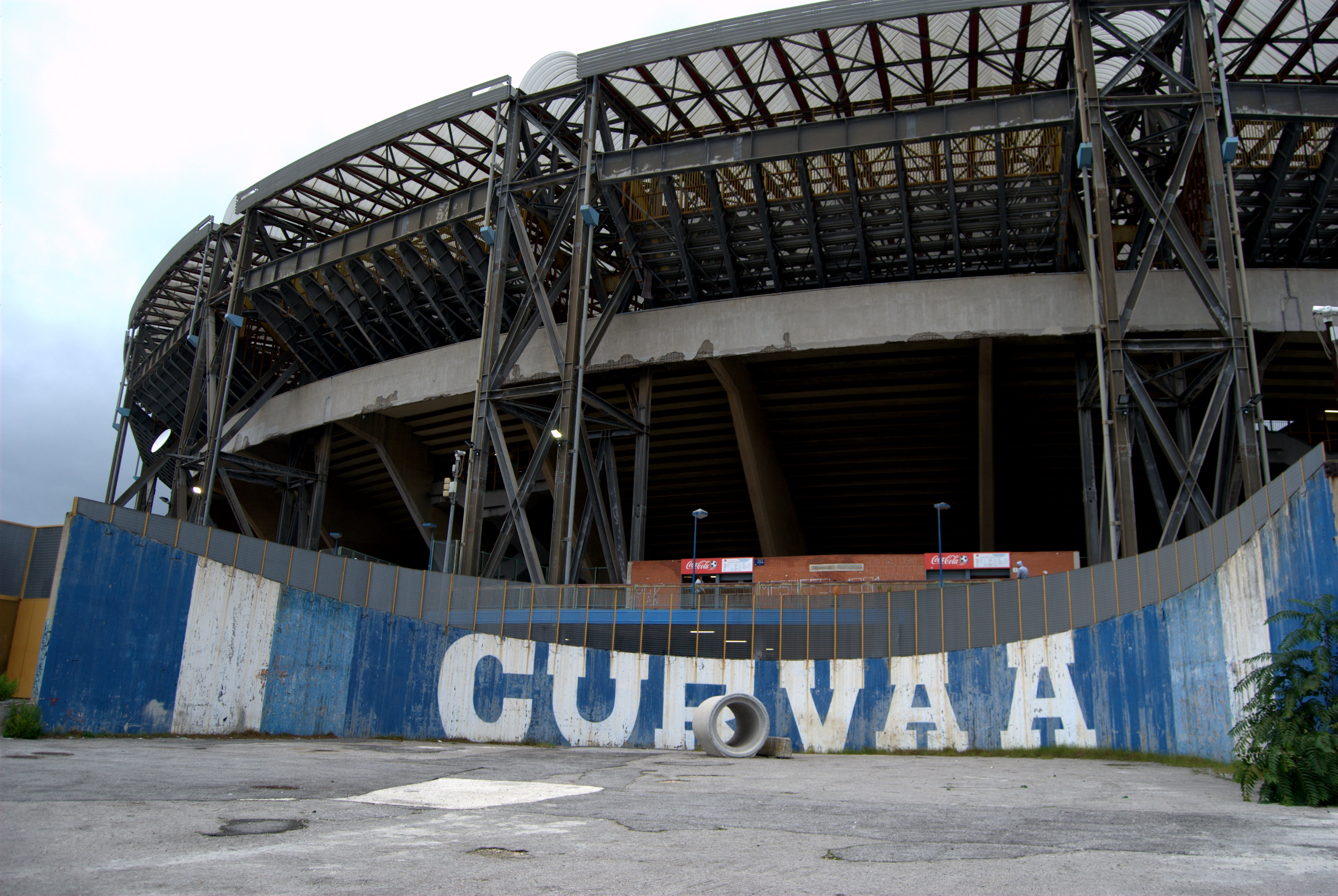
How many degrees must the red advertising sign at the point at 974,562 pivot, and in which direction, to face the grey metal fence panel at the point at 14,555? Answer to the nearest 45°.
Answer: approximately 45° to its right

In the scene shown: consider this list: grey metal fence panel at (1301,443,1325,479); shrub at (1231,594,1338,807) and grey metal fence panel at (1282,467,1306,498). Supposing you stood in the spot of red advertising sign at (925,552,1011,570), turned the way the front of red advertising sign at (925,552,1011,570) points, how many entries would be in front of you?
3

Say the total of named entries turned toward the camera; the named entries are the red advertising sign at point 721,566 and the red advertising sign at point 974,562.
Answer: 2

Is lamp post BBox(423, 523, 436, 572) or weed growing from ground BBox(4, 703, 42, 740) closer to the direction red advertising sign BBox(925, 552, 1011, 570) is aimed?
the weed growing from ground

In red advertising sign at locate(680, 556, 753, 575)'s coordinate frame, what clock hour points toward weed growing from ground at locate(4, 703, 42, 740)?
The weed growing from ground is roughly at 1 o'clock from the red advertising sign.

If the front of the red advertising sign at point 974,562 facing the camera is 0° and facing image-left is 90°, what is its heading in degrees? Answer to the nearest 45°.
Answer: approximately 0°
